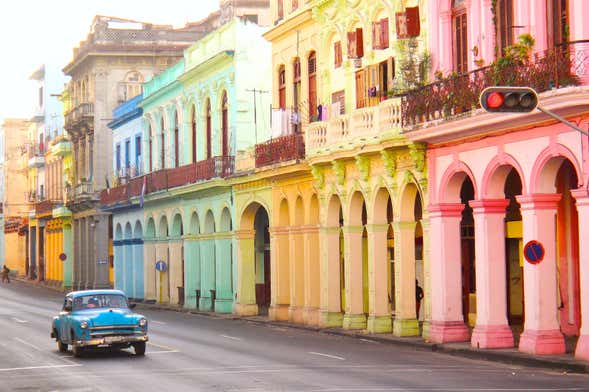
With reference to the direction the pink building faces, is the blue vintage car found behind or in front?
in front

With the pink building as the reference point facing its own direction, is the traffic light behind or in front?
in front

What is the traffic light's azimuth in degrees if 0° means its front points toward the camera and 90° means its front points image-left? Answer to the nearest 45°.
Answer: approximately 0°

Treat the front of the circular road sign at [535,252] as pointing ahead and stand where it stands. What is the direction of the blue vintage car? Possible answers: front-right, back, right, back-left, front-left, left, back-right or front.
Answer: right

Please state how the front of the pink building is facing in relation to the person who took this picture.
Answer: facing the viewer and to the left of the viewer

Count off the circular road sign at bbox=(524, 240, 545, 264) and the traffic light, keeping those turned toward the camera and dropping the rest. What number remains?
2

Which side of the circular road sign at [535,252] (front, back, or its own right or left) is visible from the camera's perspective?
front
